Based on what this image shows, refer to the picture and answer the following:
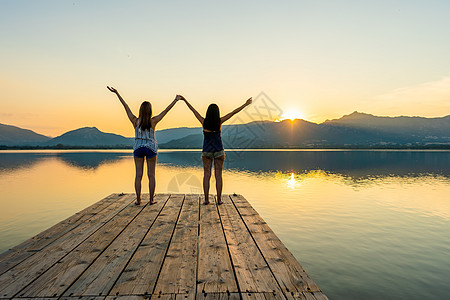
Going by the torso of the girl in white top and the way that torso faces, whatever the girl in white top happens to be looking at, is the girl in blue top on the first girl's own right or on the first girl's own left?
on the first girl's own right

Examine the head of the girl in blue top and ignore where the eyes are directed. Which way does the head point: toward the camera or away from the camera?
away from the camera

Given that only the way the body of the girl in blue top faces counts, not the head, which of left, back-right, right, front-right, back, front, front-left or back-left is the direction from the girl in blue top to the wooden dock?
back

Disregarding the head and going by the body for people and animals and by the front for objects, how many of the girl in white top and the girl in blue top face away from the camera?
2

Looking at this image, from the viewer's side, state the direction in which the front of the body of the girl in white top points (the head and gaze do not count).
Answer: away from the camera

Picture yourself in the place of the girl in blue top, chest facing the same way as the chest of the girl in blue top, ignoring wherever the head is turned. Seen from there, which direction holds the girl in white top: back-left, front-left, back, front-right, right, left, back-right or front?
left

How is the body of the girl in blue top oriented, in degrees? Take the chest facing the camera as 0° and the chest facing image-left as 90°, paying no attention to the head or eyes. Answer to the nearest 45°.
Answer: approximately 180°
